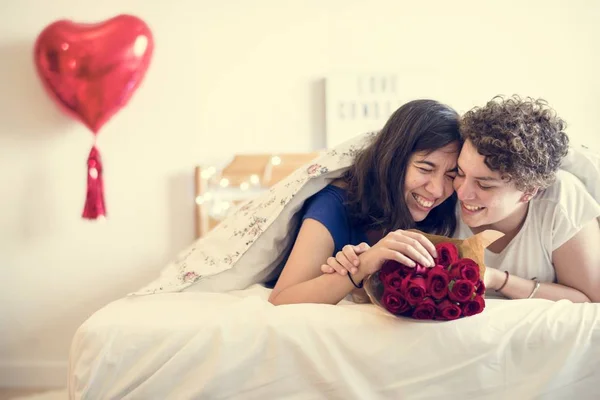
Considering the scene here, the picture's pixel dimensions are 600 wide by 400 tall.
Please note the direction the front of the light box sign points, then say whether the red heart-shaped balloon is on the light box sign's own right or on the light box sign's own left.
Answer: on the light box sign's own right

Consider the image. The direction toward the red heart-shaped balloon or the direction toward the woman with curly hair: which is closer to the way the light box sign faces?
the woman with curly hair

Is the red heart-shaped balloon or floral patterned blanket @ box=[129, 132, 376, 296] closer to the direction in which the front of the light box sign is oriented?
the floral patterned blanket

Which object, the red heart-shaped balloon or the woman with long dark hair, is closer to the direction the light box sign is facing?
the woman with long dark hair

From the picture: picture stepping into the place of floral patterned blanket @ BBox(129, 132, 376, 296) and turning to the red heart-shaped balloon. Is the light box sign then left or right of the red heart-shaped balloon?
right

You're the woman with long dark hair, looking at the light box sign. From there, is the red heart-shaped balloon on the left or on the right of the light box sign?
left

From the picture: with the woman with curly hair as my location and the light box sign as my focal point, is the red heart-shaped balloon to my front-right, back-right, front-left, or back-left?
front-left

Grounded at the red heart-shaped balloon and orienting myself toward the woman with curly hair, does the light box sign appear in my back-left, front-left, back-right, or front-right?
front-left

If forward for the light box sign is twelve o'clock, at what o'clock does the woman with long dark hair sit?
The woman with long dark hair is roughly at 12 o'clock from the light box sign.

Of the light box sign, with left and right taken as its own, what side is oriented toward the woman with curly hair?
front

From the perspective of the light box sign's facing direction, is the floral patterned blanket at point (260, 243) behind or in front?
in front

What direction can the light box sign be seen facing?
toward the camera
